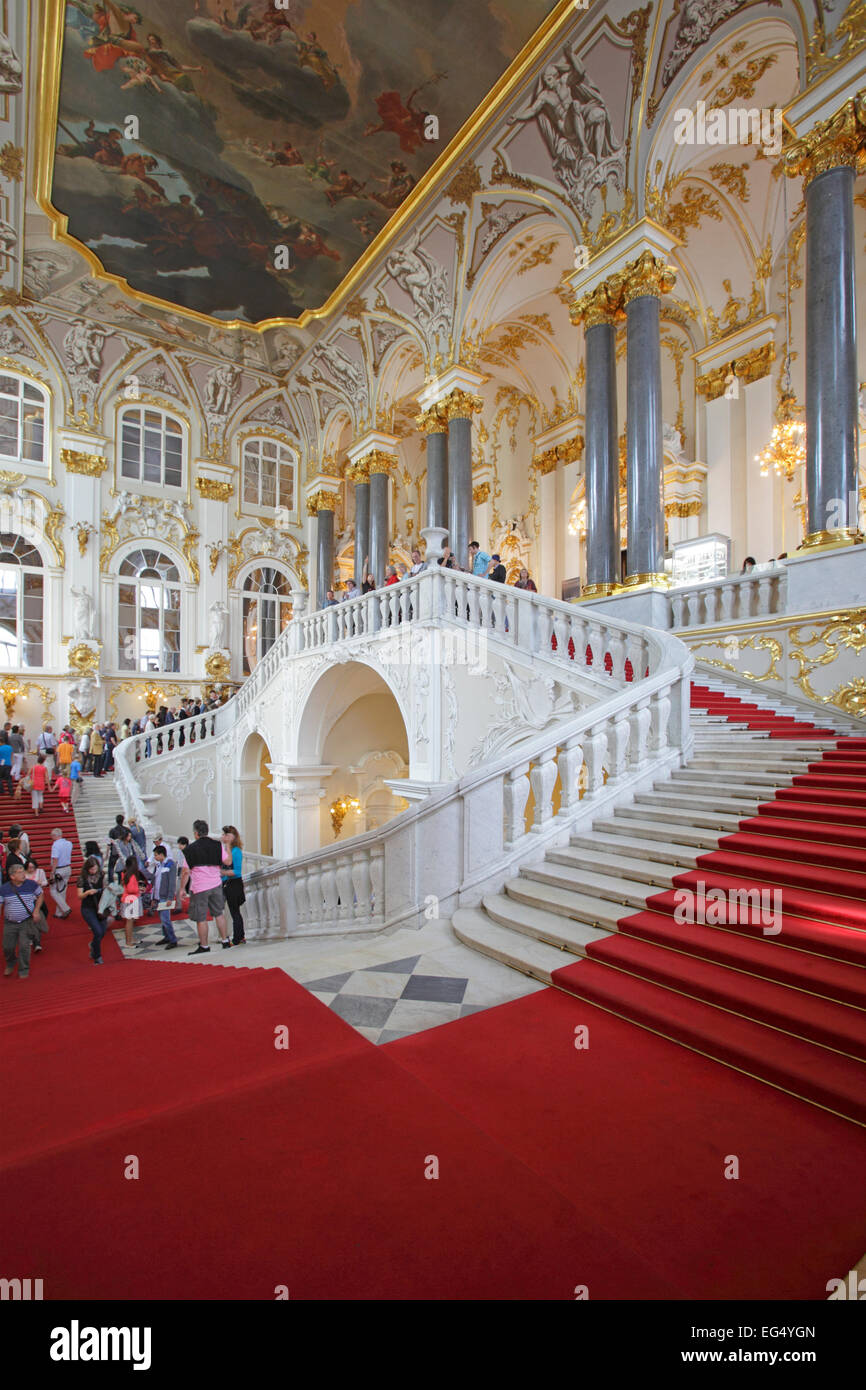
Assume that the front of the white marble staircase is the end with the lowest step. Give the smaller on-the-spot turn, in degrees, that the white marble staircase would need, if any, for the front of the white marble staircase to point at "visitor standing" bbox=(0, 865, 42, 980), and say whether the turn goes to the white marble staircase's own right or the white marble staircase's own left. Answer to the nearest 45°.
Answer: approximately 45° to the white marble staircase's own right

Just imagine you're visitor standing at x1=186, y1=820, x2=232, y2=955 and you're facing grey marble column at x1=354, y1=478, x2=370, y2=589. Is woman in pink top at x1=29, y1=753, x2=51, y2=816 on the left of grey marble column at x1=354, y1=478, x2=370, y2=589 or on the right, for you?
left

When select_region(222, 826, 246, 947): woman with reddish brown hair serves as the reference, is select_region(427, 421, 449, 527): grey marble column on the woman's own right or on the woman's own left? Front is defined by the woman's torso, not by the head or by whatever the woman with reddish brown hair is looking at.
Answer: on the woman's own right

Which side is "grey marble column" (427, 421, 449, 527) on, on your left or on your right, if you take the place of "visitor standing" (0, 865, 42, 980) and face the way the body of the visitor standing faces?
on your left

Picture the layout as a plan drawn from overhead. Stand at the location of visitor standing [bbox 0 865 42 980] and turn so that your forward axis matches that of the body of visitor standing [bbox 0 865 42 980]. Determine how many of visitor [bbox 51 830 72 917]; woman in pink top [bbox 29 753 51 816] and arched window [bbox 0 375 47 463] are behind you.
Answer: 3
